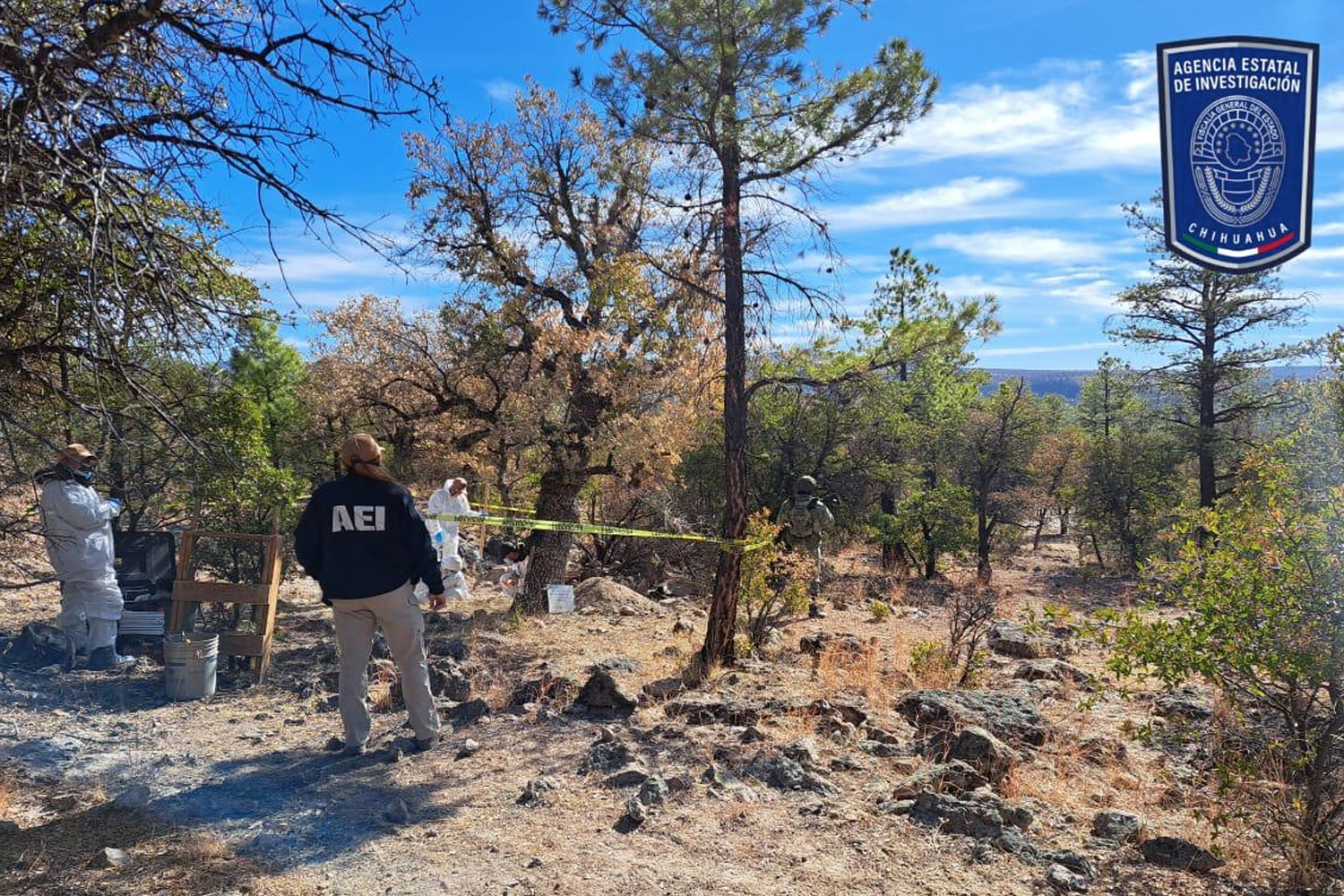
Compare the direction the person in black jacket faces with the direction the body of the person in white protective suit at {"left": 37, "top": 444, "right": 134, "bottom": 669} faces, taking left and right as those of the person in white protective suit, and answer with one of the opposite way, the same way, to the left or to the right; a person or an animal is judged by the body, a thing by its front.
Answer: to the left

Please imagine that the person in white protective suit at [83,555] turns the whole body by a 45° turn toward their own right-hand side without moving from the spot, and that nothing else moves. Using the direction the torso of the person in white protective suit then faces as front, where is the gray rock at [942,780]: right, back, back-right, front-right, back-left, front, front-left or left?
front

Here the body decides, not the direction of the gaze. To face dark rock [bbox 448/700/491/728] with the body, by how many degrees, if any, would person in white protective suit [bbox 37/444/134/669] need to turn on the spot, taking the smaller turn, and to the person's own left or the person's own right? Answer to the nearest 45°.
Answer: approximately 45° to the person's own right

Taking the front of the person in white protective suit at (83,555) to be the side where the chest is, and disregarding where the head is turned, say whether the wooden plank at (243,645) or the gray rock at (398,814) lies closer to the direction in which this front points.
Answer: the wooden plank

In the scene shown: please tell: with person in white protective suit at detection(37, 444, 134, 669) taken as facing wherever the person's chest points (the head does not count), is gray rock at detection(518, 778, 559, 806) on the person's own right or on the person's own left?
on the person's own right

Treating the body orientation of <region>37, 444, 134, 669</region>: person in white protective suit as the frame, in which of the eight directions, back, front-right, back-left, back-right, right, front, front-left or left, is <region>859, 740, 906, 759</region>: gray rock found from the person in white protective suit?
front-right

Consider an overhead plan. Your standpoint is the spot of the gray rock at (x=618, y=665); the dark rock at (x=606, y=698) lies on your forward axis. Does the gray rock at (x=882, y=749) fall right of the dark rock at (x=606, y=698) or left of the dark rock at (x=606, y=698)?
left

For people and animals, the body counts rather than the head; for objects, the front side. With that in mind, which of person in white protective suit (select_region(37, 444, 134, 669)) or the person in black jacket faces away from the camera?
the person in black jacket

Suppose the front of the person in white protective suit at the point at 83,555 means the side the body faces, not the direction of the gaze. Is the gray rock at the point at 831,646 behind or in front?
in front

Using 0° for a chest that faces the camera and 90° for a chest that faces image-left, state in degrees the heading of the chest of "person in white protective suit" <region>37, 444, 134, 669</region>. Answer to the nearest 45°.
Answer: approximately 270°

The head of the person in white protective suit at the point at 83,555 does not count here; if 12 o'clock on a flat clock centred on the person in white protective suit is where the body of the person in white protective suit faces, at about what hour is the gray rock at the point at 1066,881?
The gray rock is roughly at 2 o'clock from the person in white protective suit.

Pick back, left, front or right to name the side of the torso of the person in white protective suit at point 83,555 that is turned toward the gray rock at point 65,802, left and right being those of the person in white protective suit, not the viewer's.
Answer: right

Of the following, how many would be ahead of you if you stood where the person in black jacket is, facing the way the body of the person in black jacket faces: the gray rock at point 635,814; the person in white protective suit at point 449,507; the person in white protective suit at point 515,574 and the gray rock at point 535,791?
2

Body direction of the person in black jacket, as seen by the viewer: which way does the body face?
away from the camera

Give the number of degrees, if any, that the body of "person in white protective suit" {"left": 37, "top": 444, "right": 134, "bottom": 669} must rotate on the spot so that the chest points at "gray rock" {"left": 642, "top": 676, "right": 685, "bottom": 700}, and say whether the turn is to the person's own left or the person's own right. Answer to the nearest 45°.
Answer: approximately 45° to the person's own right

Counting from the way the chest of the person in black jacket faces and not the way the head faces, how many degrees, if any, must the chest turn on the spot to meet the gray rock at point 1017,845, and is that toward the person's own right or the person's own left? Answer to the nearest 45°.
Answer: approximately 135° to the person's own right

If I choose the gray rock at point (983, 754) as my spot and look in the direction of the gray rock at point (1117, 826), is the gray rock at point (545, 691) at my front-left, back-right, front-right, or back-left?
back-right

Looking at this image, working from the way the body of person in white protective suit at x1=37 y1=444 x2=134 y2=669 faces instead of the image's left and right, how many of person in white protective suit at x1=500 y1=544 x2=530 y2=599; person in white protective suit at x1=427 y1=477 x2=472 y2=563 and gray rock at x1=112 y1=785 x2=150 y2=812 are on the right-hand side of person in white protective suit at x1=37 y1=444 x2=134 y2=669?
1
